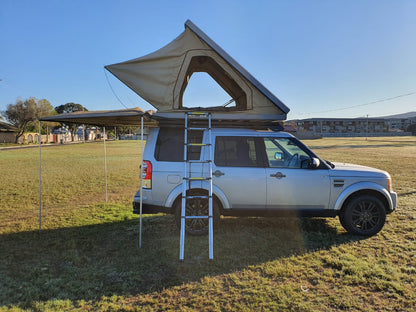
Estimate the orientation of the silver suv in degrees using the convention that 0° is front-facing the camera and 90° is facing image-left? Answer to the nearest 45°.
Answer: approximately 270°
